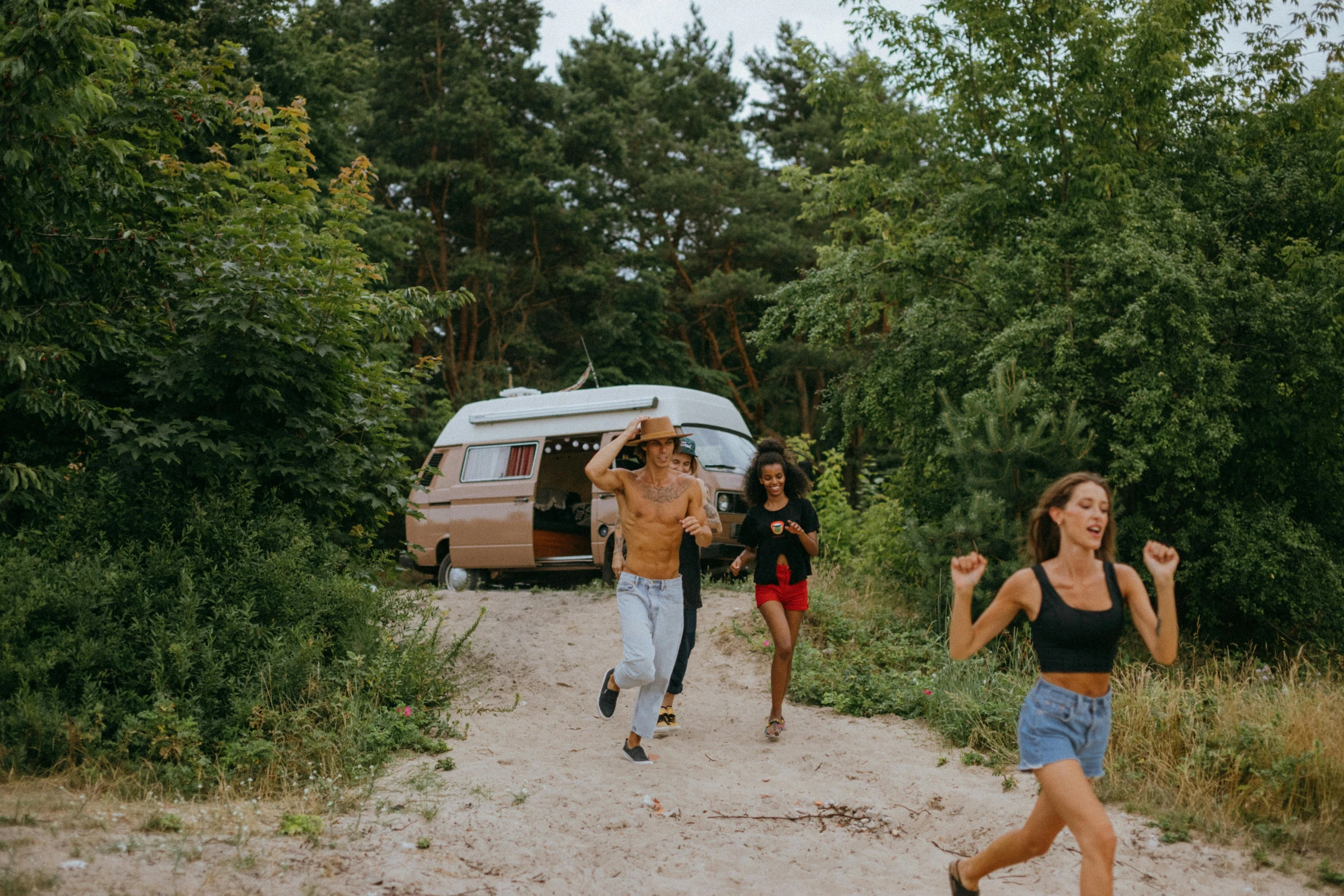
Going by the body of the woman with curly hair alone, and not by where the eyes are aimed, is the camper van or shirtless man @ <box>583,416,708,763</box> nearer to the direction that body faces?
the shirtless man

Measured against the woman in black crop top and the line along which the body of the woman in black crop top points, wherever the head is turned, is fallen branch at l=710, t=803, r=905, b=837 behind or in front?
behind

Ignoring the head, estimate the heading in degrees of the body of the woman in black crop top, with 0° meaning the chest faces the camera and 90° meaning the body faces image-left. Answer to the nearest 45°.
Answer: approximately 315°

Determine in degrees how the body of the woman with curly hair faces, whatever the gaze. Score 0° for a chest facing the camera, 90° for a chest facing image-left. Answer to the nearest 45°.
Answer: approximately 0°

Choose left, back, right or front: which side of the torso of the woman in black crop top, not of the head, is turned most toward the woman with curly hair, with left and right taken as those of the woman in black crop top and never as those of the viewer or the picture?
back

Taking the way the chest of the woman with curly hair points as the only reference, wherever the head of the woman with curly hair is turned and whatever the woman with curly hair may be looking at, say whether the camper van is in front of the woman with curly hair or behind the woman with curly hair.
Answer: behind

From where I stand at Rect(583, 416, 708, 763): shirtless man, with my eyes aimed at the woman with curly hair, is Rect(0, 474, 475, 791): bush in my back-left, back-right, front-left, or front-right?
back-left

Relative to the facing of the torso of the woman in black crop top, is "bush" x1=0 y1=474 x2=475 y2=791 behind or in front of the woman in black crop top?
behind
